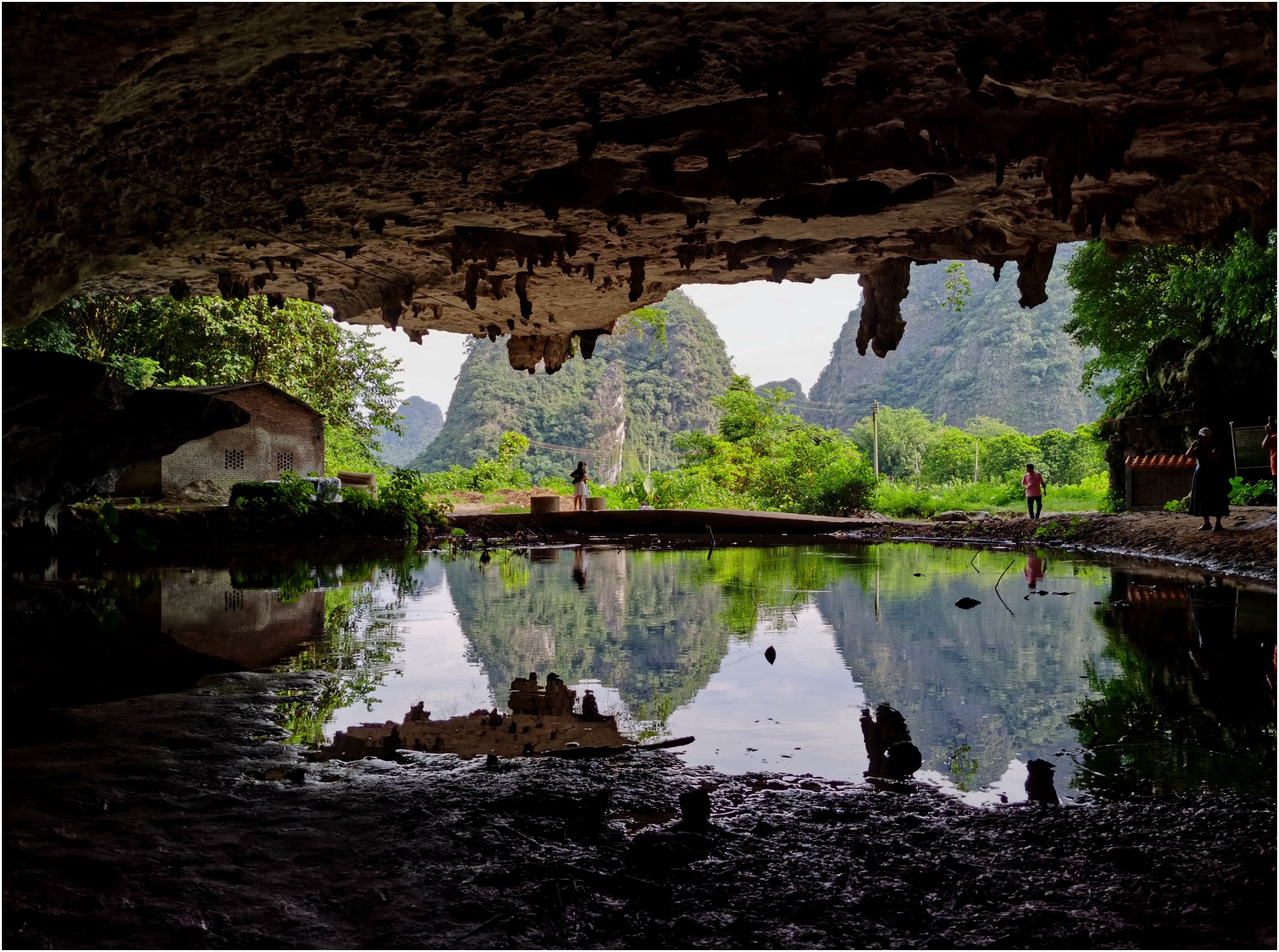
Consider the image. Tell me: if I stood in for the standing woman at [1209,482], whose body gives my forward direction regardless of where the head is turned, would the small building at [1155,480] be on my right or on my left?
on my right

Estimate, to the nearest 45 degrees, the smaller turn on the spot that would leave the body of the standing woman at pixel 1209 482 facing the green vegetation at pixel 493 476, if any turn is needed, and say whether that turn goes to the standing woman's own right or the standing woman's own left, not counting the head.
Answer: approximately 90° to the standing woman's own right

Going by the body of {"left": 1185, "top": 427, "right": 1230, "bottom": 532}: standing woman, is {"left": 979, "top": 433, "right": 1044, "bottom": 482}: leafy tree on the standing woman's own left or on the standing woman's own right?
on the standing woman's own right

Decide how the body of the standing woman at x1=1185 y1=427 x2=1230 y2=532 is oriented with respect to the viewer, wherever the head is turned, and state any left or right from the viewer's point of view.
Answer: facing the viewer and to the left of the viewer

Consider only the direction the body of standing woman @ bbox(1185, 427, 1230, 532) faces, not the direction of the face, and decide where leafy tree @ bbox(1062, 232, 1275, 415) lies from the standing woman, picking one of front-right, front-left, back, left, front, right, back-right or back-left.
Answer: back-right

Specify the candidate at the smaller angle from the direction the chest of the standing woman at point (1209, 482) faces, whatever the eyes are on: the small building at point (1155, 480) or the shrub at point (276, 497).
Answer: the shrub

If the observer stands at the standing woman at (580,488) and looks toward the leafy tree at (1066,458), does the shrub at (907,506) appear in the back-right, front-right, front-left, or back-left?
front-right

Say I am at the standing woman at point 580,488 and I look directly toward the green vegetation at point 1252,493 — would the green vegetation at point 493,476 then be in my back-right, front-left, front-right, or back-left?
back-left

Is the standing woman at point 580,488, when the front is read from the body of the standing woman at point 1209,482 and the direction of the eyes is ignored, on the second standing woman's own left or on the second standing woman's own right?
on the second standing woman's own right
